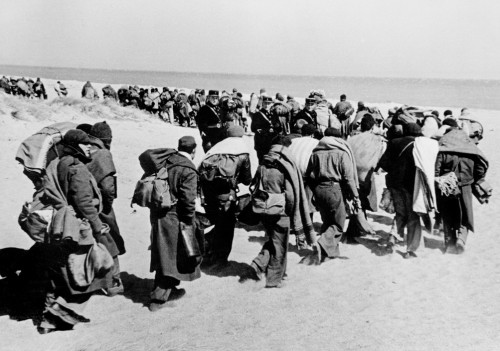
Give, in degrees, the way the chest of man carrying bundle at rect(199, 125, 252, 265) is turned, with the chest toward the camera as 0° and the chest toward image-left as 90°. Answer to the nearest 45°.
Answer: approximately 225°

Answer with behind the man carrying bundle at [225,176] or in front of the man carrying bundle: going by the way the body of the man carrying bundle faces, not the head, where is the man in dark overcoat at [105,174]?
behind

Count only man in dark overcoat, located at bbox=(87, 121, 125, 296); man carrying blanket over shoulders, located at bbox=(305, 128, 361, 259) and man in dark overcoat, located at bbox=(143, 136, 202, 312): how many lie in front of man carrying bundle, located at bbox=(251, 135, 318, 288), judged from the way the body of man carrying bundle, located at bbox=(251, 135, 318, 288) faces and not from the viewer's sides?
1

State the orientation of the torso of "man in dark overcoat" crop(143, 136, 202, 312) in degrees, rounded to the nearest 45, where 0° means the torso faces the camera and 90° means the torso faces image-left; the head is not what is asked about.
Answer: approximately 225°

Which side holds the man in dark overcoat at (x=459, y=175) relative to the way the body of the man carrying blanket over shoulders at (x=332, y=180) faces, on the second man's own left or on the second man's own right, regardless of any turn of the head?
on the second man's own right

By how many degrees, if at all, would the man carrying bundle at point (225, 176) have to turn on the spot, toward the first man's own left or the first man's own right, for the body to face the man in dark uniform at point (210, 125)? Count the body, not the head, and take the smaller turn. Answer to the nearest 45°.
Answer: approximately 45° to the first man's own left

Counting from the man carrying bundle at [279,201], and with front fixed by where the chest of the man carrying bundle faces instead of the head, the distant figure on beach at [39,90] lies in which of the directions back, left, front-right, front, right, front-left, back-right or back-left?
left

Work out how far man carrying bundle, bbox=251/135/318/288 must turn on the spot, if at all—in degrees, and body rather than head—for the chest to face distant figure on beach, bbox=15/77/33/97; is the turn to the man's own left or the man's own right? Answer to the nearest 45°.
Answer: approximately 90° to the man's own left

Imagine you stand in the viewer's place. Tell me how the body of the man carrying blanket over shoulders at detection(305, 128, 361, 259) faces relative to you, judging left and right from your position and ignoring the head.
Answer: facing away from the viewer

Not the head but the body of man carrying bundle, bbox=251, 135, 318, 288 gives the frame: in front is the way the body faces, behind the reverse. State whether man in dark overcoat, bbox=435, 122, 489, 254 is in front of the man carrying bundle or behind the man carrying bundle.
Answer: in front
